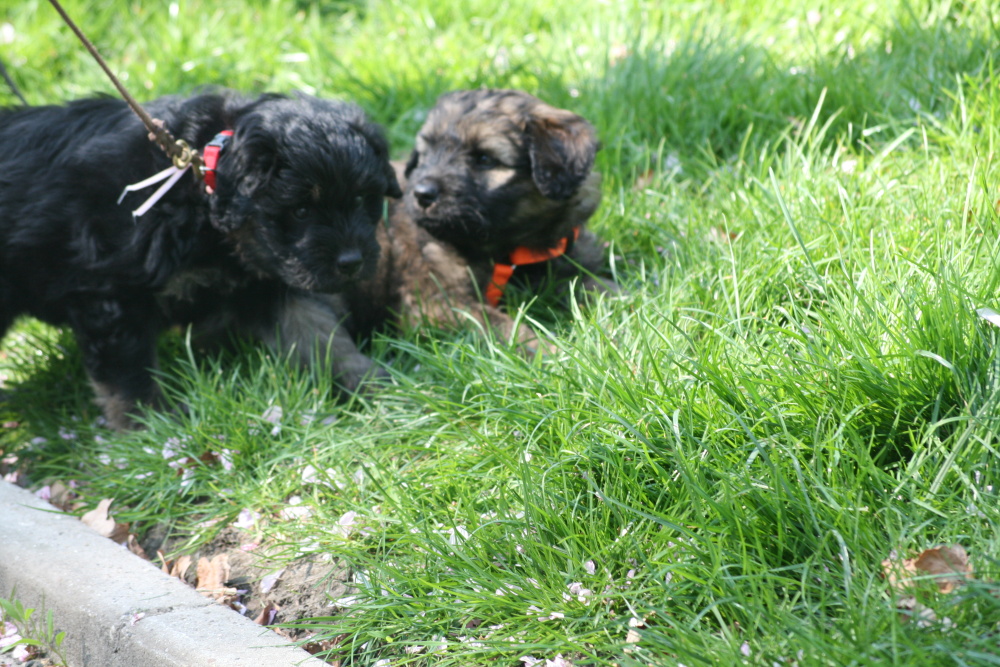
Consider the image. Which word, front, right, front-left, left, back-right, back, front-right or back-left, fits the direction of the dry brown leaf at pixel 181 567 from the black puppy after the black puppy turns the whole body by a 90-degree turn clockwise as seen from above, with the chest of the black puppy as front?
front

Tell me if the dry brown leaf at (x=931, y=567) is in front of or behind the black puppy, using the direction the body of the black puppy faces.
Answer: in front

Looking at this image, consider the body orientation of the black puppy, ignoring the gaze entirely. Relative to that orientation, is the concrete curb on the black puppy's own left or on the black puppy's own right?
on the black puppy's own right

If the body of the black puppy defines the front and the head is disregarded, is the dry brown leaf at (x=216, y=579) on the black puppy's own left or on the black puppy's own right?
on the black puppy's own right

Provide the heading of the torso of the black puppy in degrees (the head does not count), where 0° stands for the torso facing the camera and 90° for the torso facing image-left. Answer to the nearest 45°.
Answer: approximately 315°
